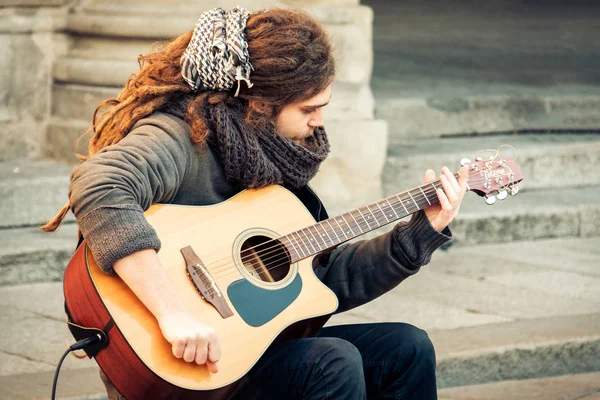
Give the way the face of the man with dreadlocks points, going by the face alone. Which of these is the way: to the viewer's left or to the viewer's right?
to the viewer's right

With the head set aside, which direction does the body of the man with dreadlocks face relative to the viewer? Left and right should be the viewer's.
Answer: facing the viewer and to the right of the viewer
